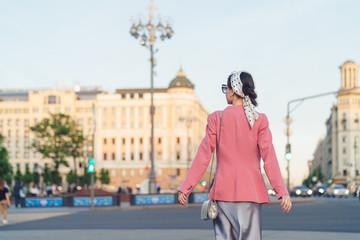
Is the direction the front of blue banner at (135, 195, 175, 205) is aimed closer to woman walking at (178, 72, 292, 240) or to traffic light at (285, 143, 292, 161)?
the woman walking

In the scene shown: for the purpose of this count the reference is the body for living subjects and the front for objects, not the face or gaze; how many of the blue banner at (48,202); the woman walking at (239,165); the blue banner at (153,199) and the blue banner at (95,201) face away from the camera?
1

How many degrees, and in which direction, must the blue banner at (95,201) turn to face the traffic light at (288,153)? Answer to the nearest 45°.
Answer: approximately 90° to its left

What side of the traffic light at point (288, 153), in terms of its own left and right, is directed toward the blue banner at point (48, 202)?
right

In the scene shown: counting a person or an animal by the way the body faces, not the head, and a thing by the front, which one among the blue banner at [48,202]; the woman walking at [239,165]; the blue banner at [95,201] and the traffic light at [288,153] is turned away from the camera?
the woman walking

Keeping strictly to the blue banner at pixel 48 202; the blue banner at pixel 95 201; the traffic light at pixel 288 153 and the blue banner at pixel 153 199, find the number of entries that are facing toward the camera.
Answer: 4

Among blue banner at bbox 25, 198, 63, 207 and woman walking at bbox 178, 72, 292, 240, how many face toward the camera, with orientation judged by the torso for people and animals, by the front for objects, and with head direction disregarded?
1

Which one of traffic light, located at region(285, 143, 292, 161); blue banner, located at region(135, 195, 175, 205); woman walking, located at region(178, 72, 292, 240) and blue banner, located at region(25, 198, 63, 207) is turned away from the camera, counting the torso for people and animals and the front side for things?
the woman walking

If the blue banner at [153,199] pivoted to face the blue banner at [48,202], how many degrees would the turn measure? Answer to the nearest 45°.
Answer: approximately 135° to its right

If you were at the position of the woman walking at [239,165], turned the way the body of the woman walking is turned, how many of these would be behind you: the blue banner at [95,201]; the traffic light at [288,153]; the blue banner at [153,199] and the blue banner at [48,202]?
0

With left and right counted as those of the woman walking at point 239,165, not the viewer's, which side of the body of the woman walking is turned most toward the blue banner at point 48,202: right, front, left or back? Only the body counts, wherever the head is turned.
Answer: front

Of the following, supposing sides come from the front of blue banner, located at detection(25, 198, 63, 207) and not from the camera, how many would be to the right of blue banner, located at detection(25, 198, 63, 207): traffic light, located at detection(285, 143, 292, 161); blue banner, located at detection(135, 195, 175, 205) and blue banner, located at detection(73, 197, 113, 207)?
0

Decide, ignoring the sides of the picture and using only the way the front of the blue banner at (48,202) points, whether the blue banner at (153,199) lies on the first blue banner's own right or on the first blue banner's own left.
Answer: on the first blue banner's own left

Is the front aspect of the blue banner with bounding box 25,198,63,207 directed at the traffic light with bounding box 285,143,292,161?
no

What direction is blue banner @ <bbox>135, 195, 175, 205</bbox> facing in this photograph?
toward the camera

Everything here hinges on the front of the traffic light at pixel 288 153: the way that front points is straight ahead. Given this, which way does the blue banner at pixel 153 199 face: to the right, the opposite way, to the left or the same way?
the same way

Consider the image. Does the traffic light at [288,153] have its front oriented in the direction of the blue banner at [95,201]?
no

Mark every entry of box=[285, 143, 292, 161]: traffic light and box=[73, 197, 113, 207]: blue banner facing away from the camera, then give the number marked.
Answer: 0

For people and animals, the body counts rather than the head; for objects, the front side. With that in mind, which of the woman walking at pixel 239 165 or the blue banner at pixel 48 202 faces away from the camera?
the woman walking

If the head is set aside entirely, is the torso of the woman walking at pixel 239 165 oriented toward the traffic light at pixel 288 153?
yes
